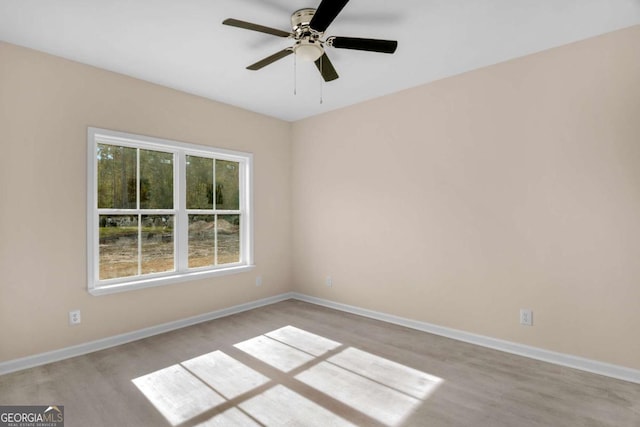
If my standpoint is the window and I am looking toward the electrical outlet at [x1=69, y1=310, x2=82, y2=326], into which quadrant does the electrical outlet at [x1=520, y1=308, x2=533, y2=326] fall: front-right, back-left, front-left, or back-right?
back-left

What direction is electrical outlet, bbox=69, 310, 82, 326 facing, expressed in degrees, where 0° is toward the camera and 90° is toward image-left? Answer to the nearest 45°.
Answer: approximately 0°

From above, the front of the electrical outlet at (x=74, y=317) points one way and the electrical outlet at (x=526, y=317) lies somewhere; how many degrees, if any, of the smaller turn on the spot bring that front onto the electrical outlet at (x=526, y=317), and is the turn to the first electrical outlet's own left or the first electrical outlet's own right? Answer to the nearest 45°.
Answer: approximately 45° to the first electrical outlet's own left

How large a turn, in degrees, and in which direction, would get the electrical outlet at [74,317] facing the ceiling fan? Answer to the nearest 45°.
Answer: approximately 45° to its left
